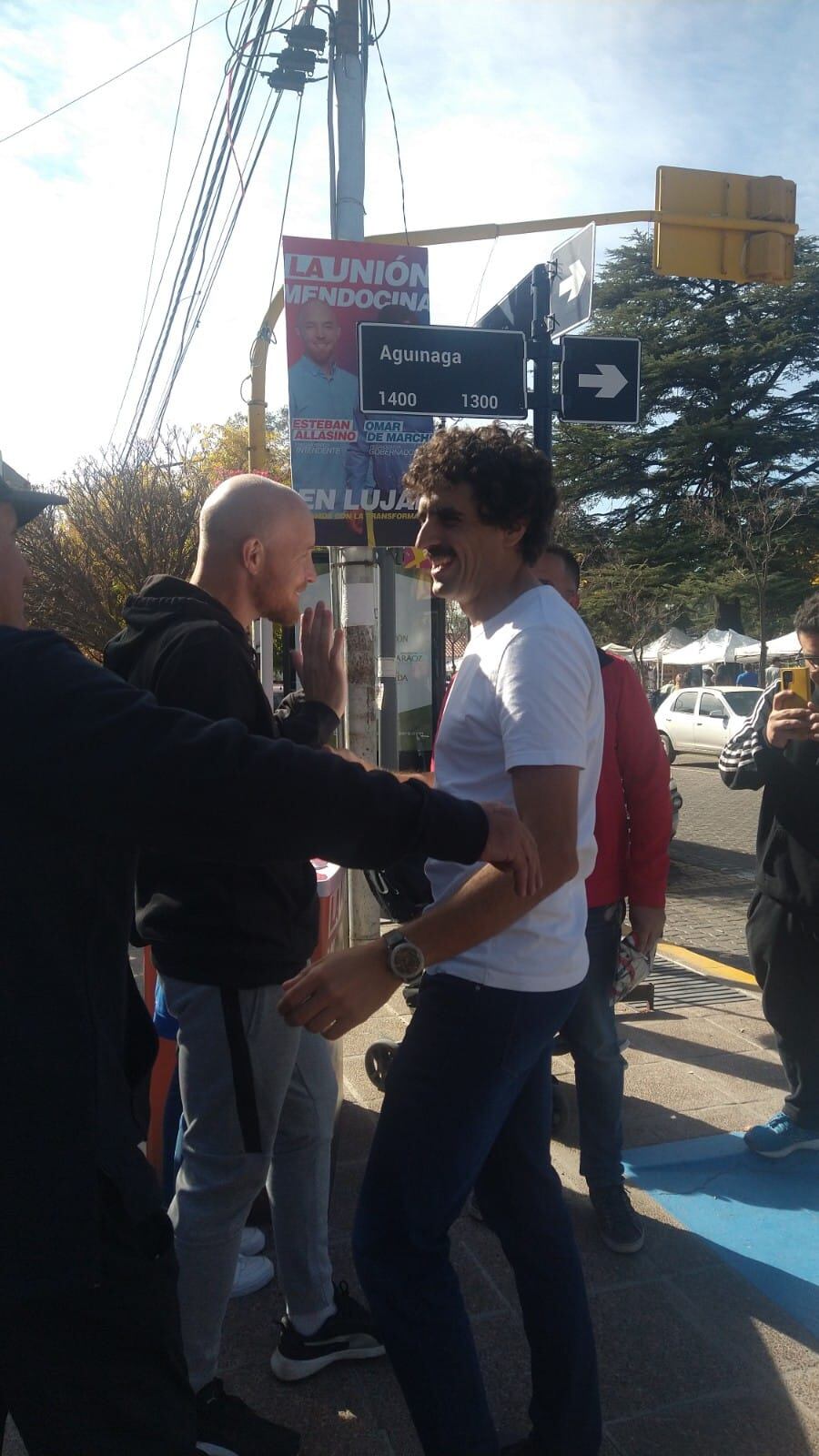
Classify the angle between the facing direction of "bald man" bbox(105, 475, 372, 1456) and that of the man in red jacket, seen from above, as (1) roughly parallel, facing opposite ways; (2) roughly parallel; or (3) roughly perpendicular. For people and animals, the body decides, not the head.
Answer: roughly perpendicular

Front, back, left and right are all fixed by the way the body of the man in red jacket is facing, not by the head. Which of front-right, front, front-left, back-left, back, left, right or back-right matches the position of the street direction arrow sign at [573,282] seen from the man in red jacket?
back

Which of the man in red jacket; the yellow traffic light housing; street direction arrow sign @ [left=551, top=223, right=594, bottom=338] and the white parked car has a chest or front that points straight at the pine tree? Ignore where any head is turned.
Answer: the yellow traffic light housing

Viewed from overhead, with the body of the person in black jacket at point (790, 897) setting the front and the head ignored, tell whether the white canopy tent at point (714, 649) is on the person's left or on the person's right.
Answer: on the person's right

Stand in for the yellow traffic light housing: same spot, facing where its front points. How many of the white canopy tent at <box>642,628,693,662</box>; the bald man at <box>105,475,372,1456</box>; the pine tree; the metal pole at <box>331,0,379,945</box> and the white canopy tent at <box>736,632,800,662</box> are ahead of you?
3

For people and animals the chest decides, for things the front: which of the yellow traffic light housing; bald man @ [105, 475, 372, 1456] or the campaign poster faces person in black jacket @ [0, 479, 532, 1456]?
the campaign poster

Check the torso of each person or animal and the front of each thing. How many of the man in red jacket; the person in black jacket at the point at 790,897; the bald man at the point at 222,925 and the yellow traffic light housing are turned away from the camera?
1

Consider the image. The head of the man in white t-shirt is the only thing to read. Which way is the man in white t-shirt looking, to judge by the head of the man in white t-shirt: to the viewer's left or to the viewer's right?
to the viewer's left

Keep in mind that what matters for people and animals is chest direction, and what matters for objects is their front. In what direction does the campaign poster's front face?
toward the camera

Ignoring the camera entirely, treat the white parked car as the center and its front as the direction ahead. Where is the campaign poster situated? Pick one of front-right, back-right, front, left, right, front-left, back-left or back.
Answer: front-right

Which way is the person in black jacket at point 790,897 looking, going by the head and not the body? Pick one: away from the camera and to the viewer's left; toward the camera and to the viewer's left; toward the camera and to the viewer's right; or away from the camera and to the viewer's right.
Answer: toward the camera and to the viewer's left

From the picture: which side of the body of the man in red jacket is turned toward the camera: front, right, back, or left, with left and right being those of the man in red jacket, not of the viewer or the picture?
front

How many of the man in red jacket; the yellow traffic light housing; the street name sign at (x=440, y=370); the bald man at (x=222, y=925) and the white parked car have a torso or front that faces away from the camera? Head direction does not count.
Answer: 1

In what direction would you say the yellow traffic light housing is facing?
away from the camera

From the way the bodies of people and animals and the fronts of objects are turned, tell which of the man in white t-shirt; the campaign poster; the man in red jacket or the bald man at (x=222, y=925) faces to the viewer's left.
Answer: the man in white t-shirt

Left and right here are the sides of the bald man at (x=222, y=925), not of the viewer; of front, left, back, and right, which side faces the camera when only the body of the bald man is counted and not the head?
right
